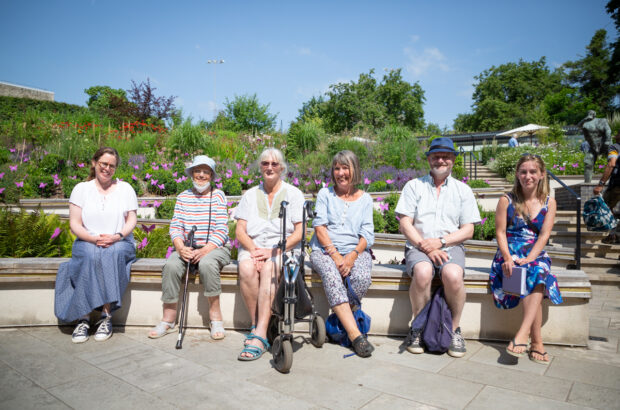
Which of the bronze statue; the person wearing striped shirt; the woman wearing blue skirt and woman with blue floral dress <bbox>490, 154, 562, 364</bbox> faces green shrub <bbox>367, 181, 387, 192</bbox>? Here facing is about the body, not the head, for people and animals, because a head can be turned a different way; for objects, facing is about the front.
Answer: the bronze statue

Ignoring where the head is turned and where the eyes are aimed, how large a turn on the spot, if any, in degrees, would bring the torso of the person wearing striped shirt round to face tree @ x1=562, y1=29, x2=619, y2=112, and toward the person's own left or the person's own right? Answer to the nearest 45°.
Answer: approximately 135° to the person's own left

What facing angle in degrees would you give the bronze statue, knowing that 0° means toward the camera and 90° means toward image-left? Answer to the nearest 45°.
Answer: approximately 45°

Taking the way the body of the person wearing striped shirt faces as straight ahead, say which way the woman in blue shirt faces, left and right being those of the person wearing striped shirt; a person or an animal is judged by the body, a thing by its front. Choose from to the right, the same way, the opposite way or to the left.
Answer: the same way

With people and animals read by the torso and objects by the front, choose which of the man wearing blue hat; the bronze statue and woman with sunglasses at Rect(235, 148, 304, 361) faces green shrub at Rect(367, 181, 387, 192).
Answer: the bronze statue

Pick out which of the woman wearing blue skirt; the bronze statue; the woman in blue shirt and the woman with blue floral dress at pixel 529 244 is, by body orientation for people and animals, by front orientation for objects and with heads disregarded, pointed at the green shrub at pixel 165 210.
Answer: the bronze statue

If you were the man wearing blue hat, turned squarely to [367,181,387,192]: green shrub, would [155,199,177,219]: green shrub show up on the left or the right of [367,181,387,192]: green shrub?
left

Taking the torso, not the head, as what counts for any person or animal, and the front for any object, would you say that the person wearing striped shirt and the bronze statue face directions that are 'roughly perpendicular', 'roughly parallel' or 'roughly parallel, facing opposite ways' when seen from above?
roughly perpendicular

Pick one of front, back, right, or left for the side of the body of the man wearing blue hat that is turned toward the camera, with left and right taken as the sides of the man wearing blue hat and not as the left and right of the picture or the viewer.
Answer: front

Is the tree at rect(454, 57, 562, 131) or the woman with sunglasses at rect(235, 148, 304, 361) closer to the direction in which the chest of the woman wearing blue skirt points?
the woman with sunglasses

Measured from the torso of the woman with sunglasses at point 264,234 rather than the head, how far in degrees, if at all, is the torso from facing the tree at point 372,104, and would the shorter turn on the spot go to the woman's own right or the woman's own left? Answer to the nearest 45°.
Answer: approximately 180°

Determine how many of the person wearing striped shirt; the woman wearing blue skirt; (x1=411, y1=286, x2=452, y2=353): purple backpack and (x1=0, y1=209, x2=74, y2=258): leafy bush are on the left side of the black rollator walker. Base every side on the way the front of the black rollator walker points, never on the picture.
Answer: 1

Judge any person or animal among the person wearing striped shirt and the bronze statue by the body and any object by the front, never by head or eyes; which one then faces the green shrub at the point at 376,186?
the bronze statue

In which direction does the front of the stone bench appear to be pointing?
toward the camera

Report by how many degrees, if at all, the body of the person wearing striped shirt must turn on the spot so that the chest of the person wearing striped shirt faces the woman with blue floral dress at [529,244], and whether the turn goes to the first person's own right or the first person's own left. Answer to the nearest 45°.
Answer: approximately 45° to the first person's own left

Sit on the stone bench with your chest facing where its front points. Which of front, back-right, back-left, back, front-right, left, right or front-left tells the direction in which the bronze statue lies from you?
back-left

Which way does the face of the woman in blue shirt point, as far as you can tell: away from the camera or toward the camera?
toward the camera

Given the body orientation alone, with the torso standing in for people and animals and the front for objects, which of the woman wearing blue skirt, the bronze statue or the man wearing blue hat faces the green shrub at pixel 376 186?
the bronze statue

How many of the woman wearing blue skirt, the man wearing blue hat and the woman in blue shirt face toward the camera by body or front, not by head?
3

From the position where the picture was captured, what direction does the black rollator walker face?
facing the viewer
